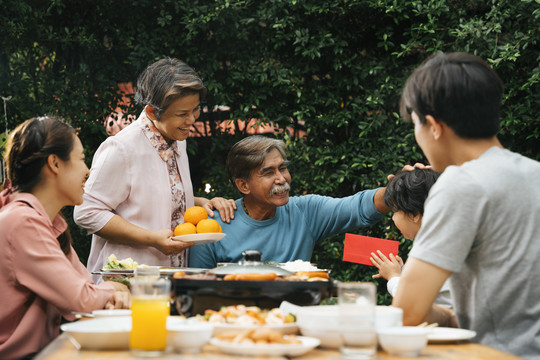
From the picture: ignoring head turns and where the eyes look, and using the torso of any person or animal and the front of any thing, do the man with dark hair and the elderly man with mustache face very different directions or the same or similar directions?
very different directions

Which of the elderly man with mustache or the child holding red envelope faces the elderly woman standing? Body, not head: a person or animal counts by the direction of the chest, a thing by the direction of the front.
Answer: the child holding red envelope

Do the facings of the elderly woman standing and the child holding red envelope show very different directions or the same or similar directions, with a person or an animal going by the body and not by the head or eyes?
very different directions

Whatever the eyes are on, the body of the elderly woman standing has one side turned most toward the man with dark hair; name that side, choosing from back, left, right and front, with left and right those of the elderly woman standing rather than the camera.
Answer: front

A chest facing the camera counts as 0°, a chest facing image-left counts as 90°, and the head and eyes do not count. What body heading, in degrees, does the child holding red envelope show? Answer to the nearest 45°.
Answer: approximately 90°

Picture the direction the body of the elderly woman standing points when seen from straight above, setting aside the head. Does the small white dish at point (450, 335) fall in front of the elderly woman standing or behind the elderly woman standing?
in front

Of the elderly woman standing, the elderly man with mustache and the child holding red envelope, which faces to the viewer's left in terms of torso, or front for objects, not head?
the child holding red envelope

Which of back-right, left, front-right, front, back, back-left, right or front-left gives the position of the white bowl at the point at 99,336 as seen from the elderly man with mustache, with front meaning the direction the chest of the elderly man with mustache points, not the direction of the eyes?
front-right

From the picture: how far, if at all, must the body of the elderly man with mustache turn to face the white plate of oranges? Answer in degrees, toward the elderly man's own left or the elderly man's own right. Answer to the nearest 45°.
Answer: approximately 90° to the elderly man's own right

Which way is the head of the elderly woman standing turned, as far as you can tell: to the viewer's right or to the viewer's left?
to the viewer's right

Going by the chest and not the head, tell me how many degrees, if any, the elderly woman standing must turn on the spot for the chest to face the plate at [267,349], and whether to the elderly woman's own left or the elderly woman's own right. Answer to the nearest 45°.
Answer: approximately 45° to the elderly woman's own right
